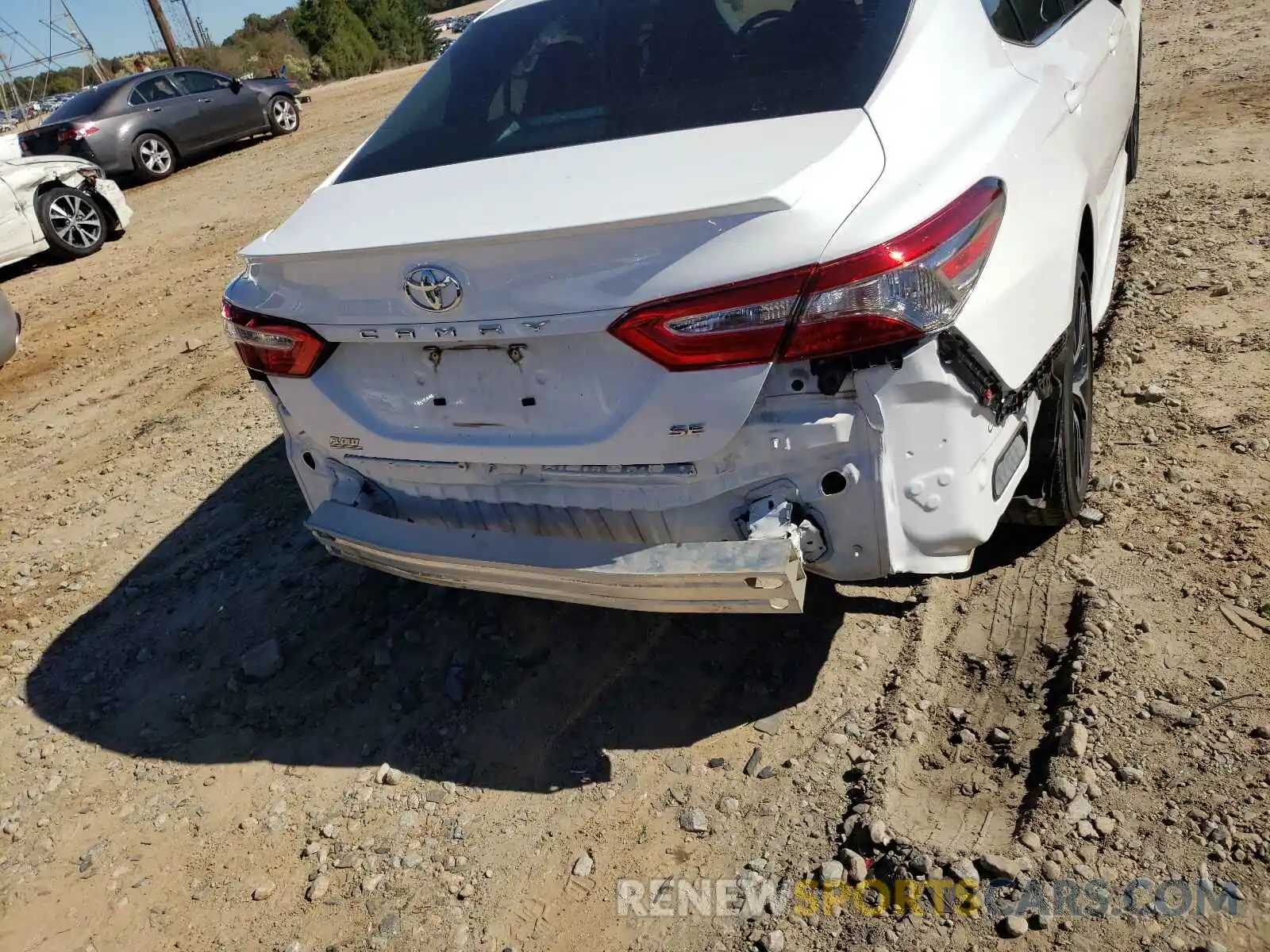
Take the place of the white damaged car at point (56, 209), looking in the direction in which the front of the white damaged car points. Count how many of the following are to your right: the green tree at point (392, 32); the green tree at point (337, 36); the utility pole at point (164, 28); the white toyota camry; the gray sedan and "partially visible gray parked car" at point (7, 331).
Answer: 2

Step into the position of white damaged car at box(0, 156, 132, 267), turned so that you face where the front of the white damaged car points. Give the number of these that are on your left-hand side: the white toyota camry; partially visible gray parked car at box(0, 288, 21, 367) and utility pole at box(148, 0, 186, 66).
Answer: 1

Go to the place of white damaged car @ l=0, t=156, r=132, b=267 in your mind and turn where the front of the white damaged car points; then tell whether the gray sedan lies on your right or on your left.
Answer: on your left

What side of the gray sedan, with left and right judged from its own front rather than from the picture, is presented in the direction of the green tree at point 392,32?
front

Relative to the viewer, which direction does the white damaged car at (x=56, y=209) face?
to the viewer's right

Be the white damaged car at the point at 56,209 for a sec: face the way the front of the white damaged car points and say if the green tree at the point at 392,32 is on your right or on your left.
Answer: on your left

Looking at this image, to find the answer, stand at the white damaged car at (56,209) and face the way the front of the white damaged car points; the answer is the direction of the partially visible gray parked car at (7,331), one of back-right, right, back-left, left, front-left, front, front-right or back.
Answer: right

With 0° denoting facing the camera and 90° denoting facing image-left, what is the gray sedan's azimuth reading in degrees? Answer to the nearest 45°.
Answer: approximately 225°

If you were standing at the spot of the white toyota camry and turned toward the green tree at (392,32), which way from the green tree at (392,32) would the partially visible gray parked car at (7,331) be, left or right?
left

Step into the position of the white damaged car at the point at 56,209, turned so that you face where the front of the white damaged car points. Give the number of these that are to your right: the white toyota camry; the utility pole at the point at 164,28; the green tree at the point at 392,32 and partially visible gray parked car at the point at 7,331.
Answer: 2

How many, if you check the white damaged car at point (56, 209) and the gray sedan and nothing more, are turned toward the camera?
0

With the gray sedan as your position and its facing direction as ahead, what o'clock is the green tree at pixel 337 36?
The green tree is roughly at 11 o'clock from the gray sedan.

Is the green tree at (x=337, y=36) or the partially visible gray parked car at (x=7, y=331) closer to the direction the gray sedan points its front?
the green tree

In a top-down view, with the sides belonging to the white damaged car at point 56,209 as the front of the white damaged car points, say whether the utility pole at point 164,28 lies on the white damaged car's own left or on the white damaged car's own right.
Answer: on the white damaged car's own left

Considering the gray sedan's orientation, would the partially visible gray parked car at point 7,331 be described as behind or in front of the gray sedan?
behind
